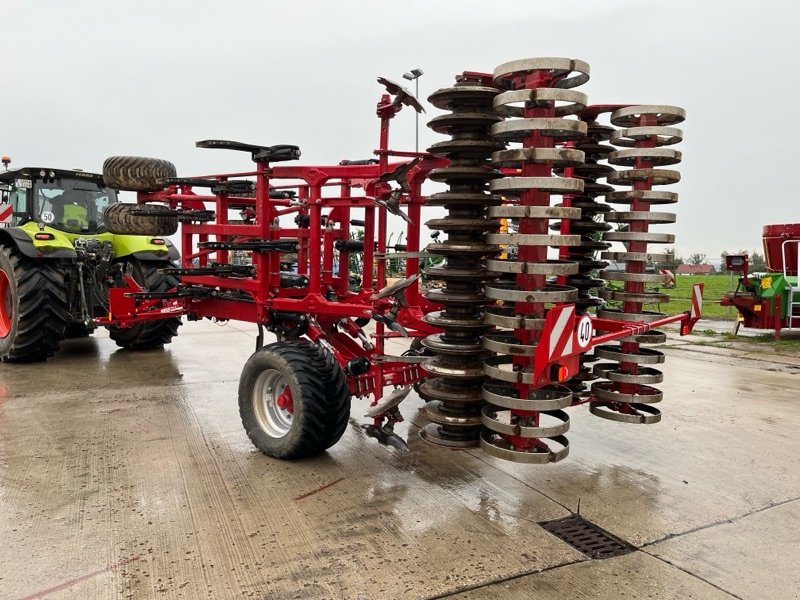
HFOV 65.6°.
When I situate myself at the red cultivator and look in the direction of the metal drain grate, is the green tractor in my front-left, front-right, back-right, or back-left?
back-right

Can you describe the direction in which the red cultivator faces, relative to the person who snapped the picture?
facing away from the viewer and to the left of the viewer

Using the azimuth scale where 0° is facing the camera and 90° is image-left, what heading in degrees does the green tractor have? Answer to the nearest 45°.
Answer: approximately 135°

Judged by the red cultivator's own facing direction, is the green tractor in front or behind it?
in front

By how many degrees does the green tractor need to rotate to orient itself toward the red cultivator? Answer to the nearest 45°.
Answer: approximately 180°

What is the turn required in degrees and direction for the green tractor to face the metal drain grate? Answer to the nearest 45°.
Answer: approximately 135° to its left

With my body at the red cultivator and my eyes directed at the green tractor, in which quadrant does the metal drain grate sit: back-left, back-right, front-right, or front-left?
back-left
